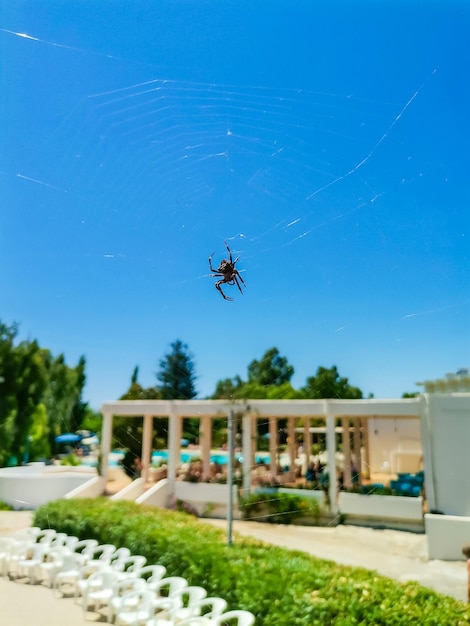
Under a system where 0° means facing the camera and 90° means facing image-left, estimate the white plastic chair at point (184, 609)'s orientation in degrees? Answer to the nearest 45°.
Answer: approximately 45°

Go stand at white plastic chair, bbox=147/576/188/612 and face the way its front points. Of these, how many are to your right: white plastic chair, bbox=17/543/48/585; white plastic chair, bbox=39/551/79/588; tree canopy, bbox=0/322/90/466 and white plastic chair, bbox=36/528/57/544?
4

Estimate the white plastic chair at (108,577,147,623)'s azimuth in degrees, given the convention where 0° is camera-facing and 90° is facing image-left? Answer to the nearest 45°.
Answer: approximately 45°

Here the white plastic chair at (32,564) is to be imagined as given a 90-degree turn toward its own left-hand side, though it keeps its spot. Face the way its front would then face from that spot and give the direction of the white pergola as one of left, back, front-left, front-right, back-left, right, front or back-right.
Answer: left

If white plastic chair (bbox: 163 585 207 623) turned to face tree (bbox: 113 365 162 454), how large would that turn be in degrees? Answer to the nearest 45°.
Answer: approximately 135° to its right

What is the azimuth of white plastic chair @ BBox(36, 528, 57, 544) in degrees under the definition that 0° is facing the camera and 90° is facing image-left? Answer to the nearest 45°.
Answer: approximately 45°

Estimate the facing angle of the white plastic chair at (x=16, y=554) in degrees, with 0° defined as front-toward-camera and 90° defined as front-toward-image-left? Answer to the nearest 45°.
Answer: approximately 45°

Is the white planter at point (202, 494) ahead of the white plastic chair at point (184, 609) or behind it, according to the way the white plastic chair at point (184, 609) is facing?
behind

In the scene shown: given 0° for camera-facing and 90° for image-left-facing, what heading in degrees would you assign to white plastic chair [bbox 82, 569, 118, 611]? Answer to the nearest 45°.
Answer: approximately 45°

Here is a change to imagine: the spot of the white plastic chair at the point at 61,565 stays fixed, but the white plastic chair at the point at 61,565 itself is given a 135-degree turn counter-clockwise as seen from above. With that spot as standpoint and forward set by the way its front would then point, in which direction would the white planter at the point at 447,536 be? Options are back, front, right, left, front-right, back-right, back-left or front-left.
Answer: front
